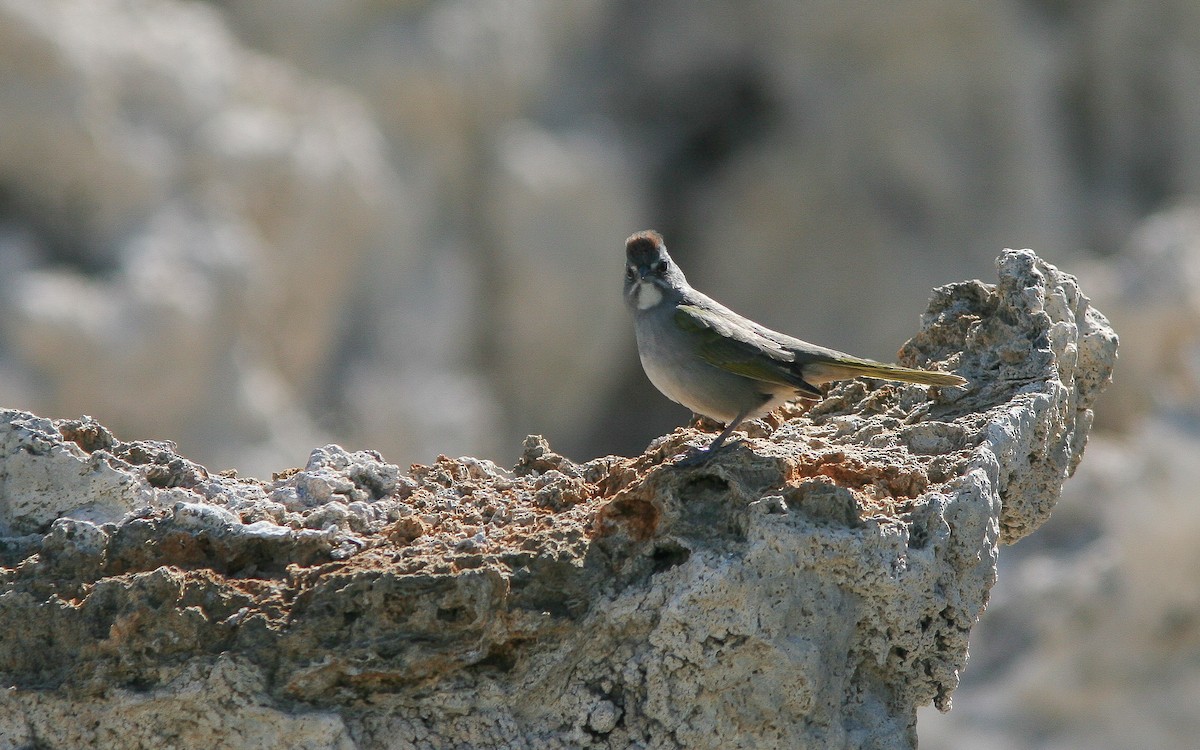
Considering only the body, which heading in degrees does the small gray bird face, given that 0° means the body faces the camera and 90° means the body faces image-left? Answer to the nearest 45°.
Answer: approximately 90°
